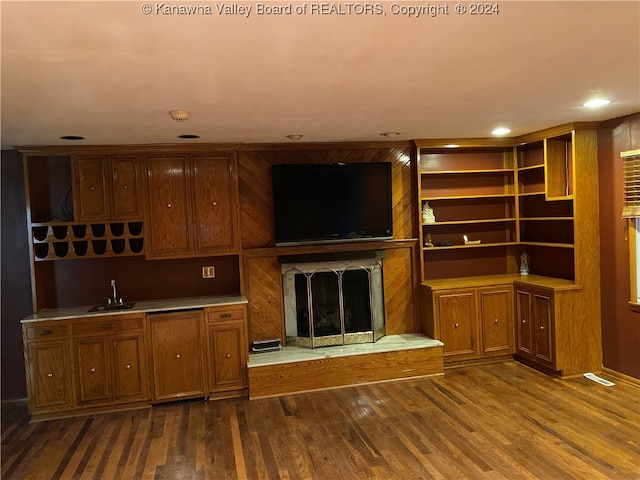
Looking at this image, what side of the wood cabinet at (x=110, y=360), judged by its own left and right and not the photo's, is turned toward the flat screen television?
left

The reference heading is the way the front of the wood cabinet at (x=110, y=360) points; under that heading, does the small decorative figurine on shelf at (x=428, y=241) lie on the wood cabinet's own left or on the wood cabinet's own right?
on the wood cabinet's own left

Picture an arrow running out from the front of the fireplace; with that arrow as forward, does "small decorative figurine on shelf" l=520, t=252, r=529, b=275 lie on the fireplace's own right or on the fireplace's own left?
on the fireplace's own left

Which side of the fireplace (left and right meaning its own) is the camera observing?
front

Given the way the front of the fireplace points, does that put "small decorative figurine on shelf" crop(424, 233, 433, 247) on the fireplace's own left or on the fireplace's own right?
on the fireplace's own left

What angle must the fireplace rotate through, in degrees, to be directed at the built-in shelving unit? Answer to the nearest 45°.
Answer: approximately 90° to its left

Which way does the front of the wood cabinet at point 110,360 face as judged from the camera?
facing the viewer

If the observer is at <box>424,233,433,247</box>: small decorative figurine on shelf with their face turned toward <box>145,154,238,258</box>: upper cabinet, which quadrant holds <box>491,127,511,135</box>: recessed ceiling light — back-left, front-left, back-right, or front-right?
back-left

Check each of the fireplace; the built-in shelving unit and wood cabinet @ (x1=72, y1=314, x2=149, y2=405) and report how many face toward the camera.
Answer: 3

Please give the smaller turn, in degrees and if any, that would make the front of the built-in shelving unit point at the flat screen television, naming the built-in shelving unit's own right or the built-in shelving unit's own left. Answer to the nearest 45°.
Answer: approximately 45° to the built-in shelving unit's own right
